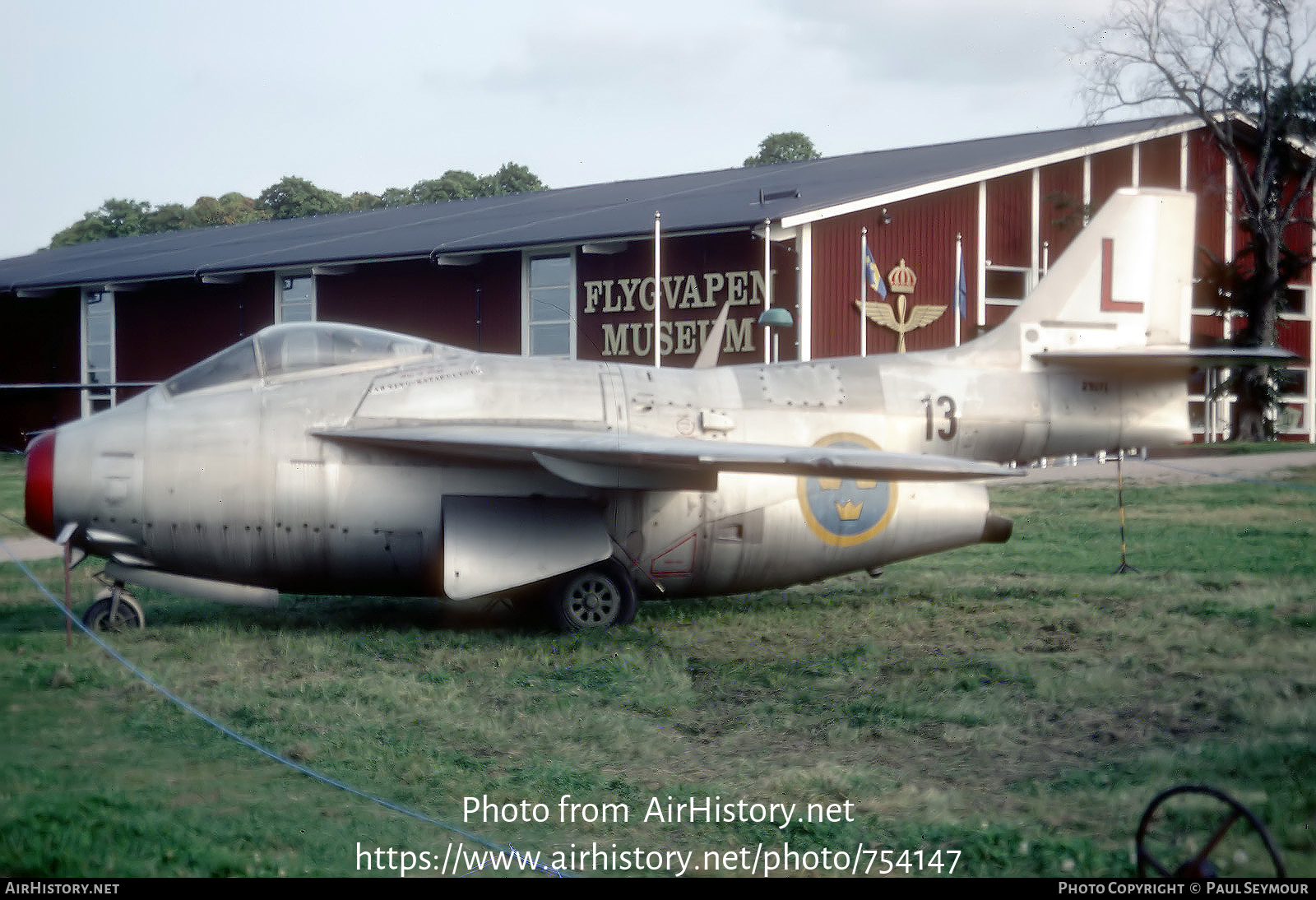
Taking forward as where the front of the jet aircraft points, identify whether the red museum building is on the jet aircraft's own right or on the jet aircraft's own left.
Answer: on the jet aircraft's own right

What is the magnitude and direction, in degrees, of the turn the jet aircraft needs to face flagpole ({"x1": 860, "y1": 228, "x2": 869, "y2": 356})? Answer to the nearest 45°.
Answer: approximately 90° to its right

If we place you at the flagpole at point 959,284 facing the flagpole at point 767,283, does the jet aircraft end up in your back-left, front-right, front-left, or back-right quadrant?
front-left

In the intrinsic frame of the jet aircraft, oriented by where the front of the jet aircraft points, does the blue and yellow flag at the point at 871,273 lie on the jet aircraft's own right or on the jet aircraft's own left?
on the jet aircraft's own right

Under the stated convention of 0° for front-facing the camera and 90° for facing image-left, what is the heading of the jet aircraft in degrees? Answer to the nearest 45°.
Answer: approximately 90°

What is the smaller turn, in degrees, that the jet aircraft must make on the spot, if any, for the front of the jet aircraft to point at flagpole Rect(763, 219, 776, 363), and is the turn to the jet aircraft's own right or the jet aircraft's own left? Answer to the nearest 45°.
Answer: approximately 90° to the jet aircraft's own right
